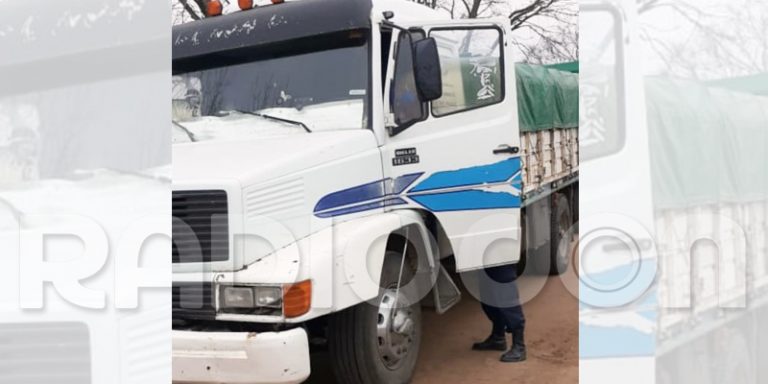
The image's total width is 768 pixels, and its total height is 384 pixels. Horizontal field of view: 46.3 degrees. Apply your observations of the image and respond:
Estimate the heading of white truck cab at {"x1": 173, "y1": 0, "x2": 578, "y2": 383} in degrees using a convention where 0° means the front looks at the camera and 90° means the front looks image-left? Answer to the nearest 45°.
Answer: approximately 45°
